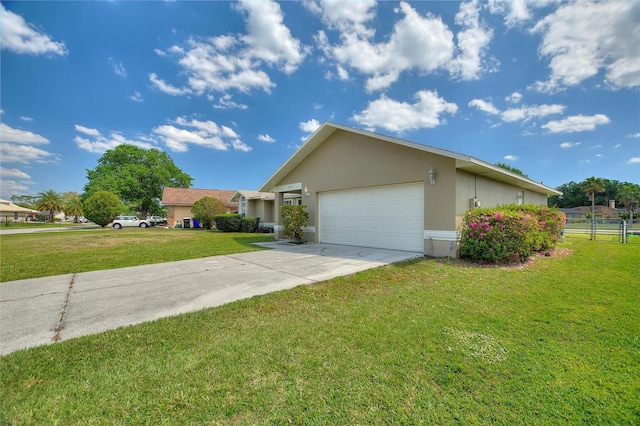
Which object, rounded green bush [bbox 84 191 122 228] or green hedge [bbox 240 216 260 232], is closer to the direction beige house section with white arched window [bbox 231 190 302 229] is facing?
the green hedge

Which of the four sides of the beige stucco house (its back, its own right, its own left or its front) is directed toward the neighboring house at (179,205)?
right

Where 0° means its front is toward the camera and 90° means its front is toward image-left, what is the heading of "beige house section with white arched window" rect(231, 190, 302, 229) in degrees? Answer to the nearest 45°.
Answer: approximately 45°

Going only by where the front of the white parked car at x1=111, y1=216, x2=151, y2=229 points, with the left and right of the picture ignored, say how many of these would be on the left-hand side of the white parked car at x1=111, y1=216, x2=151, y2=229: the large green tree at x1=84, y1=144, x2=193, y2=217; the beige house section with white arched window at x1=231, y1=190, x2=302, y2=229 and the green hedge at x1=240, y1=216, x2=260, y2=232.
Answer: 1

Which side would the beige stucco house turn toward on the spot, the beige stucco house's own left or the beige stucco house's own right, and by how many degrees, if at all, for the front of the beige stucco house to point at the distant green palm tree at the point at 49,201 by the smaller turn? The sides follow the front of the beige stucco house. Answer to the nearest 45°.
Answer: approximately 45° to the beige stucco house's own right

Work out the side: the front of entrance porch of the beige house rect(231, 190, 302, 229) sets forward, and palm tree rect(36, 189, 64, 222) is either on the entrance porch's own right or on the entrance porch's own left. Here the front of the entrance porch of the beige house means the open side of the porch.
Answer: on the entrance porch's own right

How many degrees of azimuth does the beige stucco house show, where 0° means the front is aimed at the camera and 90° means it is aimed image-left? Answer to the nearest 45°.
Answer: approximately 45°
